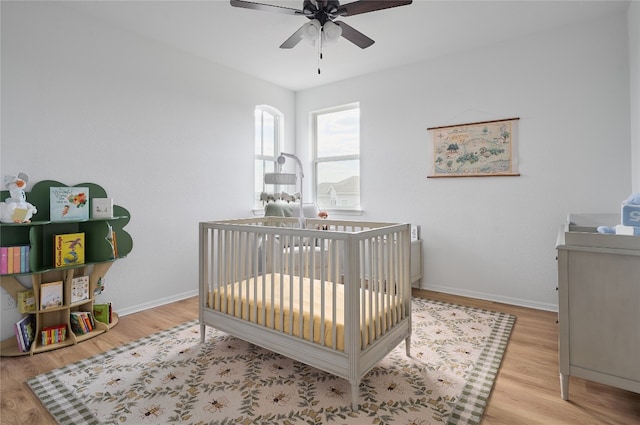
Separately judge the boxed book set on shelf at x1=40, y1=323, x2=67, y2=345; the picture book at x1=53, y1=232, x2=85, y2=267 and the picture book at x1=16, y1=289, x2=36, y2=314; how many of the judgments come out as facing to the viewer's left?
0

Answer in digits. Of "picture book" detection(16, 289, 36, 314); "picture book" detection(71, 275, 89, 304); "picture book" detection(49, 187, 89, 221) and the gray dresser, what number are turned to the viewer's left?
1

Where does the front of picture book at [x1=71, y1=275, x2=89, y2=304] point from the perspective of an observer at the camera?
facing the viewer and to the right of the viewer

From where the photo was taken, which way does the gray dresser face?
to the viewer's left

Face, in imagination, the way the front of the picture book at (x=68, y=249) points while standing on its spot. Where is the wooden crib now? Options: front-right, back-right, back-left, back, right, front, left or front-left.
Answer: front-left

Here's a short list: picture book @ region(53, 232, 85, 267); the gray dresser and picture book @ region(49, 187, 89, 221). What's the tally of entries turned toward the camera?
2

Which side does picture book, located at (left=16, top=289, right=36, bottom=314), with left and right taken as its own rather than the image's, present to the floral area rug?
front

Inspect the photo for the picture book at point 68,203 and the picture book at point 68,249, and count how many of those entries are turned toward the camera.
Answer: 2

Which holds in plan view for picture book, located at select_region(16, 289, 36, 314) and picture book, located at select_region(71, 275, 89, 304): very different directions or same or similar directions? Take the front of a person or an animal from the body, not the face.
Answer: same or similar directions

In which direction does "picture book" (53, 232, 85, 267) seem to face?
toward the camera

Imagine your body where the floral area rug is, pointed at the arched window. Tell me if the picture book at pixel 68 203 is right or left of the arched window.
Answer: left

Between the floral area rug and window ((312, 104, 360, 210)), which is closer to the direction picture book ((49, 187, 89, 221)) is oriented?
the floral area rug
